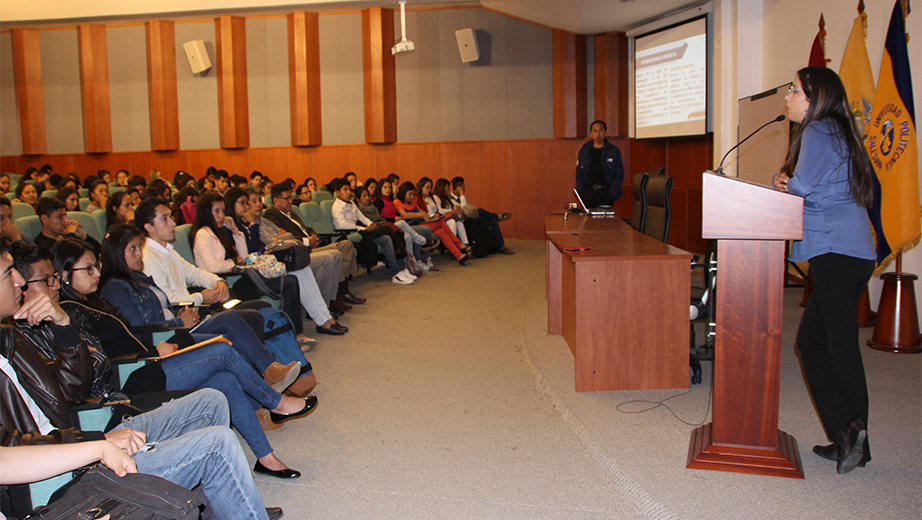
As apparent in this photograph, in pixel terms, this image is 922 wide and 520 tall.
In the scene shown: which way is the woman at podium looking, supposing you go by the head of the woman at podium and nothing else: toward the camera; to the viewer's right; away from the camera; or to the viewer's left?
to the viewer's left

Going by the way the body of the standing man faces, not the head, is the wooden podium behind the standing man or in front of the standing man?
in front

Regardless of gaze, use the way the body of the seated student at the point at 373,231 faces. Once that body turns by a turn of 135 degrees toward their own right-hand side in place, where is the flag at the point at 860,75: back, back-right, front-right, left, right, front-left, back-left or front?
back-left

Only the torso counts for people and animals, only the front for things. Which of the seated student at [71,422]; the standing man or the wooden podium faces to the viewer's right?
the seated student

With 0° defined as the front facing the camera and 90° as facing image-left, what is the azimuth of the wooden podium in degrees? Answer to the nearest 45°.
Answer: approximately 90°

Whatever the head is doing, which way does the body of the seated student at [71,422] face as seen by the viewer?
to the viewer's right

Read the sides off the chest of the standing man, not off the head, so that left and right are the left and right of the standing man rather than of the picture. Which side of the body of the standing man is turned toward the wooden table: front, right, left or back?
front

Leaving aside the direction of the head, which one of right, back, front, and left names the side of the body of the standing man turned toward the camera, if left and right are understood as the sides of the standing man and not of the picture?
front

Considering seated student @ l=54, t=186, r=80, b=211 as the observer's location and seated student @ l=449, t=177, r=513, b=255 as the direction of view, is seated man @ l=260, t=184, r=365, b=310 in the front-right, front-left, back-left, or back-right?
front-right

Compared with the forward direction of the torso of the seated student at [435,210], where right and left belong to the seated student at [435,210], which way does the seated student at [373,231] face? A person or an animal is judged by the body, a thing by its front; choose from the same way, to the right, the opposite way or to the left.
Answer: the same way

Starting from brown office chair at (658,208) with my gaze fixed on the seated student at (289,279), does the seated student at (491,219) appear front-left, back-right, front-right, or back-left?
front-right

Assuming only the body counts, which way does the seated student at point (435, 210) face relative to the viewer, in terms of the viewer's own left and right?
facing the viewer and to the right of the viewer

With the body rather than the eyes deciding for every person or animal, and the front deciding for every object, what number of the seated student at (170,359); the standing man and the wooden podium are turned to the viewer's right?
1
